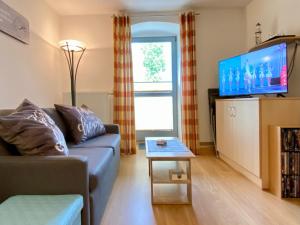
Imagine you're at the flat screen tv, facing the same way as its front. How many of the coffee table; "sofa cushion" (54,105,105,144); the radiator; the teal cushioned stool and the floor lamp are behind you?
0

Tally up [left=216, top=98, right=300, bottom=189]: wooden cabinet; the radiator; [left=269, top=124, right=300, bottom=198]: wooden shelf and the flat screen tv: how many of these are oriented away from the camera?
0

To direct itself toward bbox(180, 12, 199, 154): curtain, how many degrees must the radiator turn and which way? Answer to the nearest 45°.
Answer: approximately 90° to its left

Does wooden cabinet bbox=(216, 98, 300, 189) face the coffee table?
yes

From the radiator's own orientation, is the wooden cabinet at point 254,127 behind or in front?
in front

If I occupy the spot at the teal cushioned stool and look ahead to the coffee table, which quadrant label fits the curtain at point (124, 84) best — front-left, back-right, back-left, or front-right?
front-left

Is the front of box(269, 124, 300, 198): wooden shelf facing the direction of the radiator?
no

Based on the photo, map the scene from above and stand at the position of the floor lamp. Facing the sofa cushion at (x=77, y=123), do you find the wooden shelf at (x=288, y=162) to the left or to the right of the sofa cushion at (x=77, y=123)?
left

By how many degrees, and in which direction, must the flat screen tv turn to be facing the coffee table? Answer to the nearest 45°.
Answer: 0° — it already faces it

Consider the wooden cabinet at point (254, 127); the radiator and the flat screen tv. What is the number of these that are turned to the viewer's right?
0

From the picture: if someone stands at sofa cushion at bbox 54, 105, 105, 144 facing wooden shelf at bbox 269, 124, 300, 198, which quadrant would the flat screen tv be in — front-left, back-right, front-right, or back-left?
front-left

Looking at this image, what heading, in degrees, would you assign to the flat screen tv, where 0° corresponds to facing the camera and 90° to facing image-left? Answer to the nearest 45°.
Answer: approximately 45°

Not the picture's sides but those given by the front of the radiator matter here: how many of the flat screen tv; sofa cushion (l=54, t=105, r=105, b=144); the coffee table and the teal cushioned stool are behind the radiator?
0

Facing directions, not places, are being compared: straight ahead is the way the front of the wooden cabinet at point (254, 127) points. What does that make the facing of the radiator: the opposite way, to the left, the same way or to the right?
to the left

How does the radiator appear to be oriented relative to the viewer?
toward the camera

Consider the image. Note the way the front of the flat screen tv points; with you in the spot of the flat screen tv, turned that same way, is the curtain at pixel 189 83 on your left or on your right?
on your right

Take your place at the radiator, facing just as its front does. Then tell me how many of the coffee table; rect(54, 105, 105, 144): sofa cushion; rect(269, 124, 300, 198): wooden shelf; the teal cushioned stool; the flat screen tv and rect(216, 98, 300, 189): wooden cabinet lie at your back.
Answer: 0

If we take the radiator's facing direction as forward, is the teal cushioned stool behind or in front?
in front

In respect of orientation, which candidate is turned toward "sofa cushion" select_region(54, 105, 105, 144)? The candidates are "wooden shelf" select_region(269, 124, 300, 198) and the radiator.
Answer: the radiator

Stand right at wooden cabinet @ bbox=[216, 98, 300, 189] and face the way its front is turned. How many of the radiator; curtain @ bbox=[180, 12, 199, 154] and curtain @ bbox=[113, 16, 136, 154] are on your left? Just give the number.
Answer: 0
